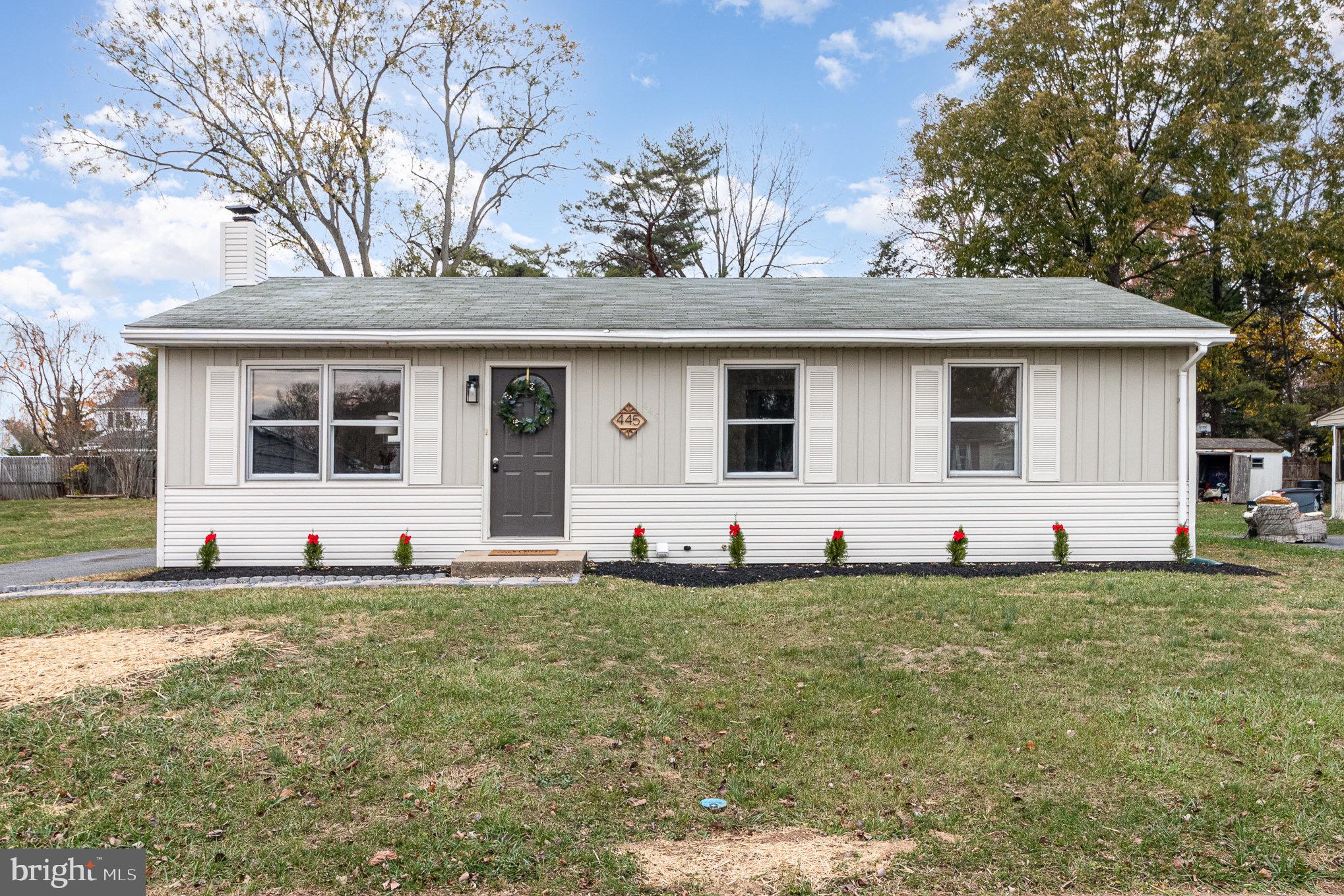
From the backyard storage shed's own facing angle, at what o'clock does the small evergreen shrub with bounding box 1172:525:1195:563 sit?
The small evergreen shrub is roughly at 12 o'clock from the backyard storage shed.

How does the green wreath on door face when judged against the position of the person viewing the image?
facing the viewer

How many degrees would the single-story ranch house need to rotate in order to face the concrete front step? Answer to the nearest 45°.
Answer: approximately 45° to its right

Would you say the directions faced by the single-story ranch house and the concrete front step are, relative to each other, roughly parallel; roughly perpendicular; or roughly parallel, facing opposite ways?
roughly parallel

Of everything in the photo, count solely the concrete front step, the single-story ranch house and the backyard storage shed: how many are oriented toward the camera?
3

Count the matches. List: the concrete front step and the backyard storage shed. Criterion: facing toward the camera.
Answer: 2

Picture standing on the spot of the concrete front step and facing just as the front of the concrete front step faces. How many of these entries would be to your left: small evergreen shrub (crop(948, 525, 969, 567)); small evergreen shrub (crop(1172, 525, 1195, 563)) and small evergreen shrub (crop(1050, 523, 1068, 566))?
3

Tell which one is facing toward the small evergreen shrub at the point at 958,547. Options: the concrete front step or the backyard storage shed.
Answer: the backyard storage shed

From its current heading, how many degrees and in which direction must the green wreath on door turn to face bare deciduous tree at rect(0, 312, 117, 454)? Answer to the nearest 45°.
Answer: approximately 135° to its right

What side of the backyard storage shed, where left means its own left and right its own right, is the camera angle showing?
front
